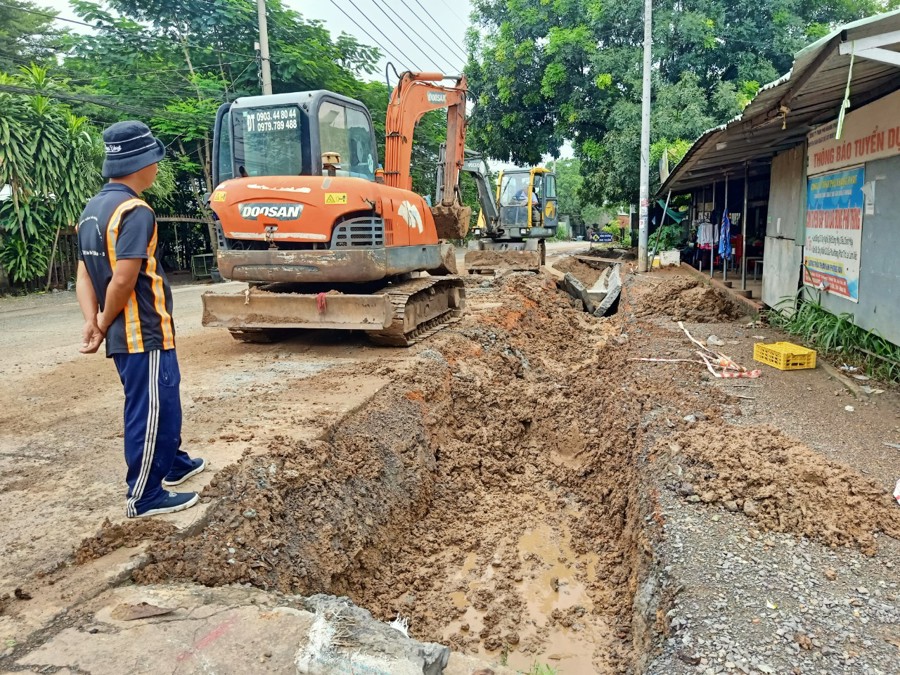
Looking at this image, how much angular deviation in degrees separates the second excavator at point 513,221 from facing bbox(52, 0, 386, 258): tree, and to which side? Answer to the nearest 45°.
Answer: approximately 45° to its right

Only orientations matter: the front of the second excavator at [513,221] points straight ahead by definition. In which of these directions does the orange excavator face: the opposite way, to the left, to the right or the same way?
the opposite way

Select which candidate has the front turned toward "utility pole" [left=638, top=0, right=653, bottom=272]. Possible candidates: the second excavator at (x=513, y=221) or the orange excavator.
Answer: the orange excavator

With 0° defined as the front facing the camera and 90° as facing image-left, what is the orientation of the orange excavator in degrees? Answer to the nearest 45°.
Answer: approximately 225°

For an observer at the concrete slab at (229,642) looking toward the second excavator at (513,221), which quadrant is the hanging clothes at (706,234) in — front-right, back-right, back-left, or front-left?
front-right

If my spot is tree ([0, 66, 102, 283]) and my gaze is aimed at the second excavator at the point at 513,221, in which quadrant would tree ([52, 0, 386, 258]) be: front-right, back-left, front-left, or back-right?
front-left

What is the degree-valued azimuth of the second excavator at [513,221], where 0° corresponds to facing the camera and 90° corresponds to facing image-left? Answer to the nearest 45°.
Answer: approximately 45°

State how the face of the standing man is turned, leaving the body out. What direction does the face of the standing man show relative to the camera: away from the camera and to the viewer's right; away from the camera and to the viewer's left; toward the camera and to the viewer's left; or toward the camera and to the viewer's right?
away from the camera and to the viewer's right

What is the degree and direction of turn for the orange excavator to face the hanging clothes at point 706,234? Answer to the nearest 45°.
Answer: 0° — it already faces it

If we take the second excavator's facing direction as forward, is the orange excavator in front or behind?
in front

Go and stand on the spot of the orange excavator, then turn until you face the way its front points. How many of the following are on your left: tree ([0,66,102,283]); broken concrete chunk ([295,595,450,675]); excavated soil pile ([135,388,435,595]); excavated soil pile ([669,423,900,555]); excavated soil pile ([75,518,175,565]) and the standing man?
1

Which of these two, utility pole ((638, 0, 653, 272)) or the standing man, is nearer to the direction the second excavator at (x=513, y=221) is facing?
the standing man

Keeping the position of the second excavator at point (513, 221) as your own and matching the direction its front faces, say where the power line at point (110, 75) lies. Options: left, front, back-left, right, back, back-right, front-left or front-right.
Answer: front-right

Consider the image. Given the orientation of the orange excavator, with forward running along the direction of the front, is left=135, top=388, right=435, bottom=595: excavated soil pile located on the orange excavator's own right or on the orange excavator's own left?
on the orange excavator's own right
